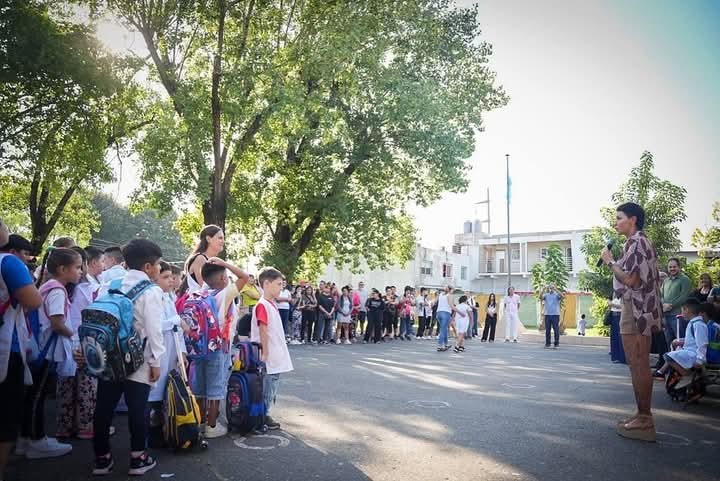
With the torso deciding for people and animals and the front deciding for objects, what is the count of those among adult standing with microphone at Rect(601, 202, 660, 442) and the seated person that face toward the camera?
0

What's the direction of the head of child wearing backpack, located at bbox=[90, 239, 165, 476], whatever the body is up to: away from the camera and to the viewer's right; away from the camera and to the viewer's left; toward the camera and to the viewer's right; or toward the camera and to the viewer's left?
away from the camera and to the viewer's right

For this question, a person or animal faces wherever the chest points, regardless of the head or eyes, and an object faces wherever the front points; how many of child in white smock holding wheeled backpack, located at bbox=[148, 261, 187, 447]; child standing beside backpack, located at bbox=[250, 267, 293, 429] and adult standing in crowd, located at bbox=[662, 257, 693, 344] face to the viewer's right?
2

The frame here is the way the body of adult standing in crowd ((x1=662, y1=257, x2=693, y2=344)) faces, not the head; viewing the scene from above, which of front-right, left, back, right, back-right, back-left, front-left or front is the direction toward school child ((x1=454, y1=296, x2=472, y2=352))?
right

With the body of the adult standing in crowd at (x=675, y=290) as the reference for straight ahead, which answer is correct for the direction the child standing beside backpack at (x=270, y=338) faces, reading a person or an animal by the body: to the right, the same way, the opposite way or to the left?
the opposite way

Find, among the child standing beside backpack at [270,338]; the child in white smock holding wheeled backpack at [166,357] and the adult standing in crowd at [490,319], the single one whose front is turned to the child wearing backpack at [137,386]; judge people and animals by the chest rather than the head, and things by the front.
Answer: the adult standing in crowd

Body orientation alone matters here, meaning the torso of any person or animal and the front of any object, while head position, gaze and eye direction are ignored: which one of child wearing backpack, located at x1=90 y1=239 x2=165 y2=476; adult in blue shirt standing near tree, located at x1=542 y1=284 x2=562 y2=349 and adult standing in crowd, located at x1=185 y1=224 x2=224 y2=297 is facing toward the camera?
adult in blue shirt standing near tree, located at x1=542 y1=284 x2=562 y2=349

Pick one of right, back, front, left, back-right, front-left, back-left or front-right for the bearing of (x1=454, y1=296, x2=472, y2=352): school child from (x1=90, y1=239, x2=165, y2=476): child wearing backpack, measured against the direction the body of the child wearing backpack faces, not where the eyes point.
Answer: front

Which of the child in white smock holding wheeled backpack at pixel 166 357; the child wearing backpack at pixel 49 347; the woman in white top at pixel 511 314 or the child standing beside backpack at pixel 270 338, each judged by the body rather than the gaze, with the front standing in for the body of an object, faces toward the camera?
the woman in white top

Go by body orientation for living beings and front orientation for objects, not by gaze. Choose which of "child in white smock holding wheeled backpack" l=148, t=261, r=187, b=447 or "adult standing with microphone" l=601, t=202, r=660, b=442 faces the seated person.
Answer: the child in white smock holding wheeled backpack

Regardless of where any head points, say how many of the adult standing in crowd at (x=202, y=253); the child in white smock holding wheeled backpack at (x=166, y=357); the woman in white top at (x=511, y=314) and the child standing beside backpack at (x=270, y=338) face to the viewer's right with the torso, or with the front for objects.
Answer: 3

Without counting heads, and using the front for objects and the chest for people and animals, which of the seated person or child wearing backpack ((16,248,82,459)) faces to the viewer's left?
the seated person

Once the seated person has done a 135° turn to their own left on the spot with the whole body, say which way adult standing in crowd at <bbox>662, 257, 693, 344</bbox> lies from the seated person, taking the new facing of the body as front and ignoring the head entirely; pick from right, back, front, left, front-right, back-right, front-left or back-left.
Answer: back-left

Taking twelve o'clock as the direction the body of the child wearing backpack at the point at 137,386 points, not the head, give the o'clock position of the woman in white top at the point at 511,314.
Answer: The woman in white top is roughly at 12 o'clock from the child wearing backpack.

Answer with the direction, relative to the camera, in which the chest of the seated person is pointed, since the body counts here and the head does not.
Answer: to the viewer's left

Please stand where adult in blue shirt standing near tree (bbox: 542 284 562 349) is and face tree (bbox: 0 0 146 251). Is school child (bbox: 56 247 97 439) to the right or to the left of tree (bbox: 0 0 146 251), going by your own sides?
left

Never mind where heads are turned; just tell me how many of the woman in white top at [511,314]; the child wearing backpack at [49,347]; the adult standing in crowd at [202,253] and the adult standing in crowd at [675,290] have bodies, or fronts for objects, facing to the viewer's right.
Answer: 2

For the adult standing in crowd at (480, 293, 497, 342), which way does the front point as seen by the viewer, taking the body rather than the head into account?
toward the camera
